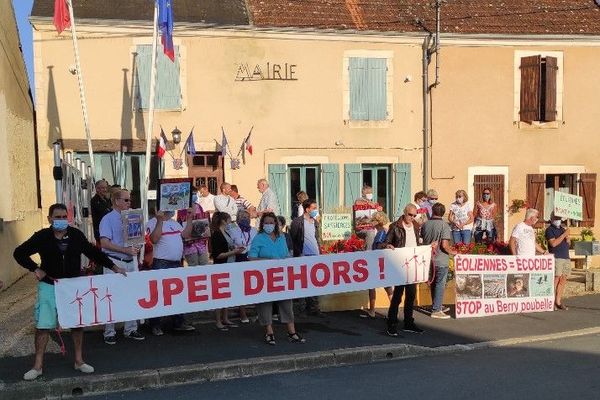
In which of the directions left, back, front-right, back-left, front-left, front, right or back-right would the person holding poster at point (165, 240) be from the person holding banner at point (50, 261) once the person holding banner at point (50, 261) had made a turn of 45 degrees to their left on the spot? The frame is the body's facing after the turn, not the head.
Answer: left

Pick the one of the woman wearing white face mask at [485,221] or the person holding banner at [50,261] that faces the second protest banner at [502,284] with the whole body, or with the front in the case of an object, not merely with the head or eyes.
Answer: the woman wearing white face mask

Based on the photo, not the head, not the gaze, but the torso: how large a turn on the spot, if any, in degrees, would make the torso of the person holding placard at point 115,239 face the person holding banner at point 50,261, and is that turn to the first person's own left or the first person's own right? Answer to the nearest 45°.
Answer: approximately 90° to the first person's own right

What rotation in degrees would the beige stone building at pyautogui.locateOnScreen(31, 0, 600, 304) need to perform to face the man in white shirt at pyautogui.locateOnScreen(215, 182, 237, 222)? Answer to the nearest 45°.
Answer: approximately 45° to its right

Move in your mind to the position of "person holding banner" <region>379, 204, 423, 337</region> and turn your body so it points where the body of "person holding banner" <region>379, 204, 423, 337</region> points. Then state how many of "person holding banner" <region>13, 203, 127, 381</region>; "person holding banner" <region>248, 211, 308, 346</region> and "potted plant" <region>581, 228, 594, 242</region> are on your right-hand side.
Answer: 2

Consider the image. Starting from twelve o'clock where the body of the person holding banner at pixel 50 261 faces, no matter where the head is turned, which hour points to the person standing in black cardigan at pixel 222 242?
the person standing in black cardigan at pixel 222 242 is roughly at 8 o'clock from the person holding banner at pixel 50 261.

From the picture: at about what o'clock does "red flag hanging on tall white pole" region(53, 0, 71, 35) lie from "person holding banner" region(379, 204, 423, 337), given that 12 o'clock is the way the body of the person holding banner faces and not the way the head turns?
The red flag hanging on tall white pole is roughly at 5 o'clock from the person holding banner.

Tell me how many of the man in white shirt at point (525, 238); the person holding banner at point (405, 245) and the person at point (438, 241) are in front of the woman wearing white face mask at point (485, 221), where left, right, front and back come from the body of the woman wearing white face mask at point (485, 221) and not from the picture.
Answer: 3

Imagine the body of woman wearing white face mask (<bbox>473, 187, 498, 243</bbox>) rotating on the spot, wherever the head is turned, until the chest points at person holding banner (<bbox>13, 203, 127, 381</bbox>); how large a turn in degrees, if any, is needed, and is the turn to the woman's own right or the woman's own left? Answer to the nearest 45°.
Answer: approximately 45° to the woman's own right

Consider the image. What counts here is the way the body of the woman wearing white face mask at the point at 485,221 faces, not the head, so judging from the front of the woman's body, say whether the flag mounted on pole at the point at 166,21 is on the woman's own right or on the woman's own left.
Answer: on the woman's own right

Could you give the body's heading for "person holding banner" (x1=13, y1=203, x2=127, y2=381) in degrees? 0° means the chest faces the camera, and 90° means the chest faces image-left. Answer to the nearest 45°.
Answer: approximately 0°

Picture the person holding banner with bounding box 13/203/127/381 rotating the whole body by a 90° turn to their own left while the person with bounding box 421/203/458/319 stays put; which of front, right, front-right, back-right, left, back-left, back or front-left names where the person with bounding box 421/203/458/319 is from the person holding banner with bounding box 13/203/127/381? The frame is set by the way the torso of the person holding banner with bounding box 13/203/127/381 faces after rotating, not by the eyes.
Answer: front

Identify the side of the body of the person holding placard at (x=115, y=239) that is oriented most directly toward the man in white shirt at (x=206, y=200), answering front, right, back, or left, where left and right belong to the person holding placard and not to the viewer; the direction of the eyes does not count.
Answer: left

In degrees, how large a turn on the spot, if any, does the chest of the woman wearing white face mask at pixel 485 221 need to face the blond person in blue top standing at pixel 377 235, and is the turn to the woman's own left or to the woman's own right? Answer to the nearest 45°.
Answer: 0° — they already face them

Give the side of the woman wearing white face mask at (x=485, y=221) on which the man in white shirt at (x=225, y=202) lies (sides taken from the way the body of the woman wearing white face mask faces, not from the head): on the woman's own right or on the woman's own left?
on the woman's own right

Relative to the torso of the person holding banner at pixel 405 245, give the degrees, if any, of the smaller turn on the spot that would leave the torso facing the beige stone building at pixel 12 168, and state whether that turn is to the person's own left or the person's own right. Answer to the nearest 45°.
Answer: approximately 135° to the person's own right
